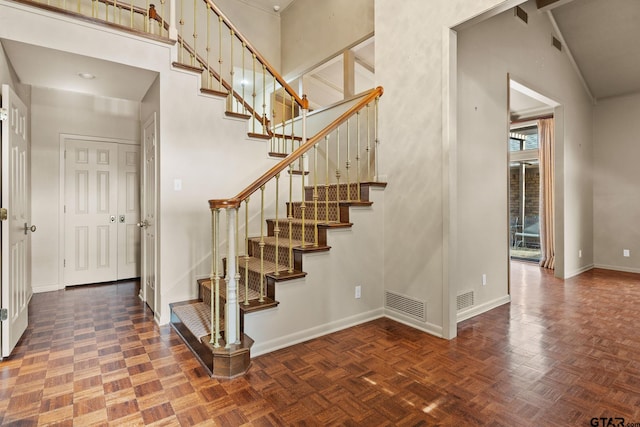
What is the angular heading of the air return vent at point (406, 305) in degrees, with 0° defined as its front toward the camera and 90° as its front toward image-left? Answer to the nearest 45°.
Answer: approximately 45°

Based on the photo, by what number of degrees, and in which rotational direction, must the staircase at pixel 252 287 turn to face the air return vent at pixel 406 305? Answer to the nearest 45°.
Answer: approximately 135° to its left

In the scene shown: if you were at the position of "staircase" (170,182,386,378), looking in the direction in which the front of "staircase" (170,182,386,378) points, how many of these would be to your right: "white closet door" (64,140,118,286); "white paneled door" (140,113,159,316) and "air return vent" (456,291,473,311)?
2

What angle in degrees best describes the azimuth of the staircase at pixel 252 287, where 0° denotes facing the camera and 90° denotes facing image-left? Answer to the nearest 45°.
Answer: approximately 45°

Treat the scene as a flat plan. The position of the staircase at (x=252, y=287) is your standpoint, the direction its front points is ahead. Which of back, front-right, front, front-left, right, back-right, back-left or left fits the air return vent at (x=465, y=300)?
back-left

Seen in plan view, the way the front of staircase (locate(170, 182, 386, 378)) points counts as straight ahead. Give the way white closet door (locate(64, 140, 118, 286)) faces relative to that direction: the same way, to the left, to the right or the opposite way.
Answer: to the left

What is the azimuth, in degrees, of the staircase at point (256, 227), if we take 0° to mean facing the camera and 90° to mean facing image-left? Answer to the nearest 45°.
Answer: approximately 45°

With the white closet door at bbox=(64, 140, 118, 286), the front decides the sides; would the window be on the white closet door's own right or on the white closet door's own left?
on the white closet door's own left
